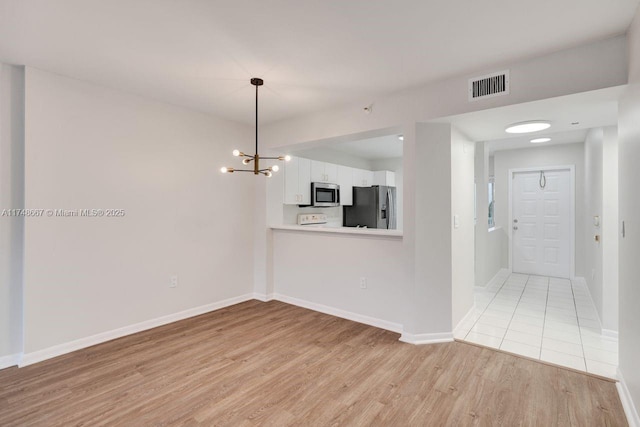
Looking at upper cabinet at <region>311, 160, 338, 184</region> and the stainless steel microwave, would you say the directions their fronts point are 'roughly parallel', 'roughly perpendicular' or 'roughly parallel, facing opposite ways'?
roughly parallel

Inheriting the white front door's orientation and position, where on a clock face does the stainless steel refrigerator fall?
The stainless steel refrigerator is roughly at 2 o'clock from the white front door.

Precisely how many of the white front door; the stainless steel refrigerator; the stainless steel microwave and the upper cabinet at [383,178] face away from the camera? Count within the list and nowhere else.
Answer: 0

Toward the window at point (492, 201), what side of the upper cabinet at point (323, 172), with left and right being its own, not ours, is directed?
left

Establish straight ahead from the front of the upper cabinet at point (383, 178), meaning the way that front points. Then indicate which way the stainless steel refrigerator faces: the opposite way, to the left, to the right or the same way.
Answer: the same way

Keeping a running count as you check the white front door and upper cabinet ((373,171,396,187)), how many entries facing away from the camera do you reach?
0

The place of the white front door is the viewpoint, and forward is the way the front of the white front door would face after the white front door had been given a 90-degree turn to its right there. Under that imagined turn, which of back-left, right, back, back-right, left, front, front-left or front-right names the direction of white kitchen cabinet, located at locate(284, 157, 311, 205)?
front-left

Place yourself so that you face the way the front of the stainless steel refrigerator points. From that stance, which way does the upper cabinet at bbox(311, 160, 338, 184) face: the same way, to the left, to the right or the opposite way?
the same way

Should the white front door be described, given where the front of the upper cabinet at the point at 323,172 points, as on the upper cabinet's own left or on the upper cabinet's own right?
on the upper cabinet's own left

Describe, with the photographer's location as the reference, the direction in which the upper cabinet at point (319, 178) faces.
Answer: facing the viewer and to the right of the viewer

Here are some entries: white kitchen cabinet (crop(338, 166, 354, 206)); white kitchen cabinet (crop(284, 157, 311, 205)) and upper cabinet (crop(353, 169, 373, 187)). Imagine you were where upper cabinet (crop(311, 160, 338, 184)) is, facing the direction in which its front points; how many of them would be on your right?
1

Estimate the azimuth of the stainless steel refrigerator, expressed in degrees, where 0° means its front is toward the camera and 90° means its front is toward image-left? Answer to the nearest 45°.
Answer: approximately 315°

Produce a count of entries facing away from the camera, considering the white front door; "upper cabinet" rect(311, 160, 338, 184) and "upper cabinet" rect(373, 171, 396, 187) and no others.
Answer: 0

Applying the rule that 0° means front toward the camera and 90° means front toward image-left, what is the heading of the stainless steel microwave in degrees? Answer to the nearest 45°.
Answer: approximately 315°

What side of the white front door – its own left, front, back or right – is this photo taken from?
front

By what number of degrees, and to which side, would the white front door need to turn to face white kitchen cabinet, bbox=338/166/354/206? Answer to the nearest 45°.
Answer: approximately 45° to its right
